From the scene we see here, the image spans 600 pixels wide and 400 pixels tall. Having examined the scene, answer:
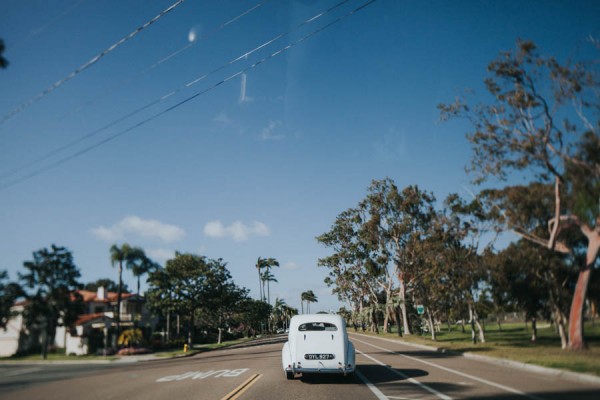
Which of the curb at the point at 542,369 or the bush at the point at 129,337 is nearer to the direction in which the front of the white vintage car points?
the bush

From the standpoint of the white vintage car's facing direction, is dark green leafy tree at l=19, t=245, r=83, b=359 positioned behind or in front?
in front

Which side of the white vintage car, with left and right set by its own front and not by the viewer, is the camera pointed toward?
back

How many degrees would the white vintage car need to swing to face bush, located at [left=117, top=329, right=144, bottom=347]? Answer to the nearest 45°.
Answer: approximately 45° to its left

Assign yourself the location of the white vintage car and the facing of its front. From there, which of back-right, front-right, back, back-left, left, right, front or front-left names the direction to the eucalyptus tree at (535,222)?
front-right

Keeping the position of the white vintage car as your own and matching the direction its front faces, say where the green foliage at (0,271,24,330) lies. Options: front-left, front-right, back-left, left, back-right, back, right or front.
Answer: front-left

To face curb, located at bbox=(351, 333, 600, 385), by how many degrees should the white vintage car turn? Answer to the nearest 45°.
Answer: approximately 90° to its right

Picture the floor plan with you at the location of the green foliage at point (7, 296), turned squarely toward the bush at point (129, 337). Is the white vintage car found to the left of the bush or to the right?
right
